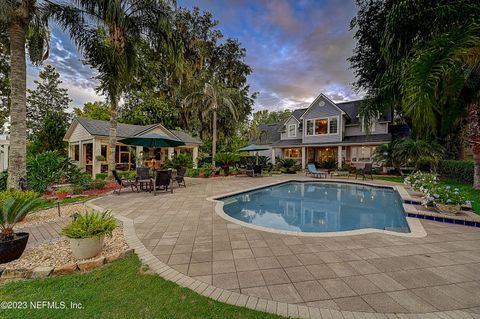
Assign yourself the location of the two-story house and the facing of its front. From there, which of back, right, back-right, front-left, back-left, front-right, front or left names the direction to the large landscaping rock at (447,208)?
front

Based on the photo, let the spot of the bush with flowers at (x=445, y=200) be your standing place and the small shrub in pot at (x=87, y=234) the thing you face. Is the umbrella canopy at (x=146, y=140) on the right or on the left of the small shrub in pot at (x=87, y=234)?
right

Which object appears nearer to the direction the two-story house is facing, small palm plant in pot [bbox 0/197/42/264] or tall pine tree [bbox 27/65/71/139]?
the small palm plant in pot

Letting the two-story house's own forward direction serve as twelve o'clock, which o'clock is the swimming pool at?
The swimming pool is roughly at 12 o'clock from the two-story house.

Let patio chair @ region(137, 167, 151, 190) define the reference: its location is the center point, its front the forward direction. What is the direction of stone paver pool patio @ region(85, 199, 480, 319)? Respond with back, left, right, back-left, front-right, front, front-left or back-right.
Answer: front

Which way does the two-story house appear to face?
toward the camera

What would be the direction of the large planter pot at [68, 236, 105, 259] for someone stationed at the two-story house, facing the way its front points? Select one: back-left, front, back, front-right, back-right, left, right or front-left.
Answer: front

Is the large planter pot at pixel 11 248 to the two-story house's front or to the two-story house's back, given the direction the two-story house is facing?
to the front

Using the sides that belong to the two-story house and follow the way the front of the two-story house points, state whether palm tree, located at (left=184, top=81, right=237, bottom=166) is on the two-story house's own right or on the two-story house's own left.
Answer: on the two-story house's own right

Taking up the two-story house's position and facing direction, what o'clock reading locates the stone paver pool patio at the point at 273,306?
The stone paver pool patio is roughly at 12 o'clock from the two-story house.

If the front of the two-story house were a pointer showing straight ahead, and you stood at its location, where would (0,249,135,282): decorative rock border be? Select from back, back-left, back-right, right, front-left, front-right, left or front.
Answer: front

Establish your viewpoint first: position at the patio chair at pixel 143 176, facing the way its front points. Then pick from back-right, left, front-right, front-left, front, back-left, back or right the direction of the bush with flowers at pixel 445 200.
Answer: front-left
